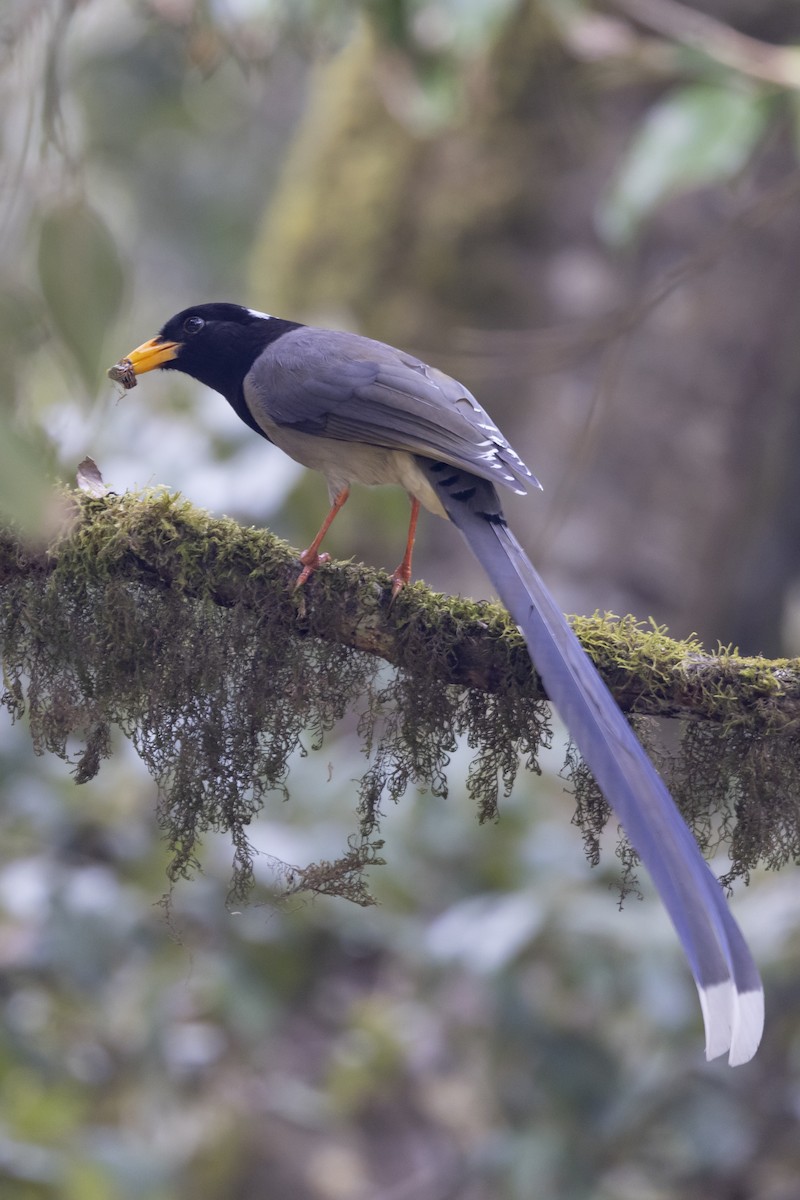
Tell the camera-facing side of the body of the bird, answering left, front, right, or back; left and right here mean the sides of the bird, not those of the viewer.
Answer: left
